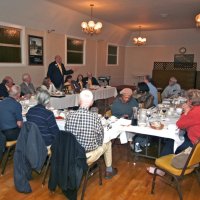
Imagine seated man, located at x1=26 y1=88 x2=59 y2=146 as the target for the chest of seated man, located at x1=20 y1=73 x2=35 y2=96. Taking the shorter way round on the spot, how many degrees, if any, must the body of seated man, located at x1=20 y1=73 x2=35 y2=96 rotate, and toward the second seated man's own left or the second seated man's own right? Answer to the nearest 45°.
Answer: approximately 45° to the second seated man's own right

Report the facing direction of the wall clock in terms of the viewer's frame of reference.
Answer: facing the viewer

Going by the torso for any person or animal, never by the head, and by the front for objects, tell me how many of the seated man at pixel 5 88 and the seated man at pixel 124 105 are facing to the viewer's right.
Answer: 1

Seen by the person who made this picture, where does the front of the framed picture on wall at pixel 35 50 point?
facing the viewer and to the right of the viewer

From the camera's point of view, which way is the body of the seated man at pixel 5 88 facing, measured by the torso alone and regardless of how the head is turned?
to the viewer's right

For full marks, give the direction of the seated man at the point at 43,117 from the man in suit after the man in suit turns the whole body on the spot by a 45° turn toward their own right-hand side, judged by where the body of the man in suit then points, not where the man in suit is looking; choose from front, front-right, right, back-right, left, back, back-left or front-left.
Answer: front

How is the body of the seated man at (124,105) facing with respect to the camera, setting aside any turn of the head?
toward the camera

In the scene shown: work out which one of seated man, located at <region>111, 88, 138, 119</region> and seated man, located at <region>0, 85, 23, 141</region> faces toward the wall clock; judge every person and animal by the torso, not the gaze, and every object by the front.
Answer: seated man, located at <region>0, 85, 23, 141</region>

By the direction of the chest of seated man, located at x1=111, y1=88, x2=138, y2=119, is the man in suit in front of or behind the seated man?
behind

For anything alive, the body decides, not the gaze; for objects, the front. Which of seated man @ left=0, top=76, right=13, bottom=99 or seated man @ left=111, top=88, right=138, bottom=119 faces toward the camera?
seated man @ left=111, top=88, right=138, bottom=119

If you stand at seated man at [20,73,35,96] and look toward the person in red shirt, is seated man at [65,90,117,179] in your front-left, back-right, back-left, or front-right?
front-right

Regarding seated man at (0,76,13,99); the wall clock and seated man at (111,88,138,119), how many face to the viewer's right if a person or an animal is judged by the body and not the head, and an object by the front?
1

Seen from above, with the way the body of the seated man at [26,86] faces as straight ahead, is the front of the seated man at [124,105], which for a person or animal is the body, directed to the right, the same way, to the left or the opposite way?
the same way

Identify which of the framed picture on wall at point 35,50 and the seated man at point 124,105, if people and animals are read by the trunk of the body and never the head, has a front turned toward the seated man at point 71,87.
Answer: the framed picture on wall
